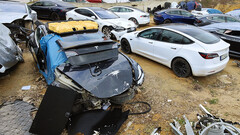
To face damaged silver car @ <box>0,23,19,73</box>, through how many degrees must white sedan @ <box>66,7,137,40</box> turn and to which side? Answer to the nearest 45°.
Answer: approximately 90° to its right

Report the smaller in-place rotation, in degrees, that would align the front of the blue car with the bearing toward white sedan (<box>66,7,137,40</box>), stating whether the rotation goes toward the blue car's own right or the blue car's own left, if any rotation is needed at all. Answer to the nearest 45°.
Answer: approximately 180°

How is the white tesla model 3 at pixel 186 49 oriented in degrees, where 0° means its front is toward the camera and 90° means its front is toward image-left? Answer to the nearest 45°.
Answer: approximately 135°

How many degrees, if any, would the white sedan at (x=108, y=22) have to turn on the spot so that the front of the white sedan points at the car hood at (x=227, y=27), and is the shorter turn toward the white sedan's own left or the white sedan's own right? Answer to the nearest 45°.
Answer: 0° — it already faces it

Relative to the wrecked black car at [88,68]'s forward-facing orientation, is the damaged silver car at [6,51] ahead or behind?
behind
